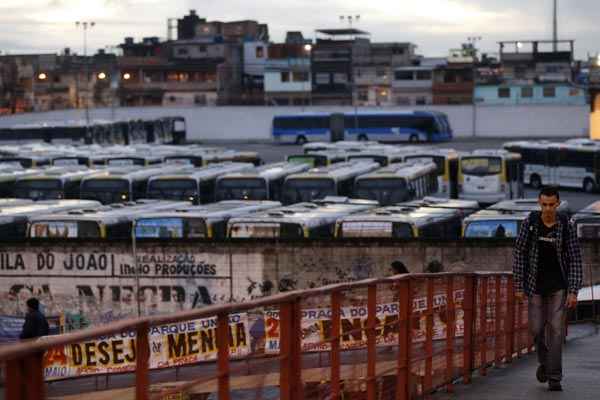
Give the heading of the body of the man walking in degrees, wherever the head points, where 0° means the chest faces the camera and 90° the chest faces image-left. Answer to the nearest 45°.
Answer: approximately 0°

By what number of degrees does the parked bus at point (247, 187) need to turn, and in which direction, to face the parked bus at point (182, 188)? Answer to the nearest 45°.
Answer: approximately 45° to its right

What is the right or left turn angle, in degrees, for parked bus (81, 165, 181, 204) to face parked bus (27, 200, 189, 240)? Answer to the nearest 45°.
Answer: approximately 45° to its left

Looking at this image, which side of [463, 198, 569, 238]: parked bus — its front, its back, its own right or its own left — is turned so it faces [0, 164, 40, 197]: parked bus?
right

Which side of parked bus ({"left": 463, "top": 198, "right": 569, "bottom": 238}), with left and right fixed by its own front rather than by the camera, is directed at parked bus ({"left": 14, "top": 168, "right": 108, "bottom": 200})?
right

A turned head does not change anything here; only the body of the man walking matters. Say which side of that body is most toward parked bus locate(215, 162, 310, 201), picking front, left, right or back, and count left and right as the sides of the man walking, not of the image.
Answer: back

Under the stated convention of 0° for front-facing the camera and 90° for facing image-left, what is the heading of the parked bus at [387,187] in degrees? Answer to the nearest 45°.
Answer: approximately 45°

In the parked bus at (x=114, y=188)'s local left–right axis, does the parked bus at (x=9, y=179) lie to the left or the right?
on its right

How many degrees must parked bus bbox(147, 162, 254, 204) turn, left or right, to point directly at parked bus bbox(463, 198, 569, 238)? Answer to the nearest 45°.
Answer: approximately 90° to its left
